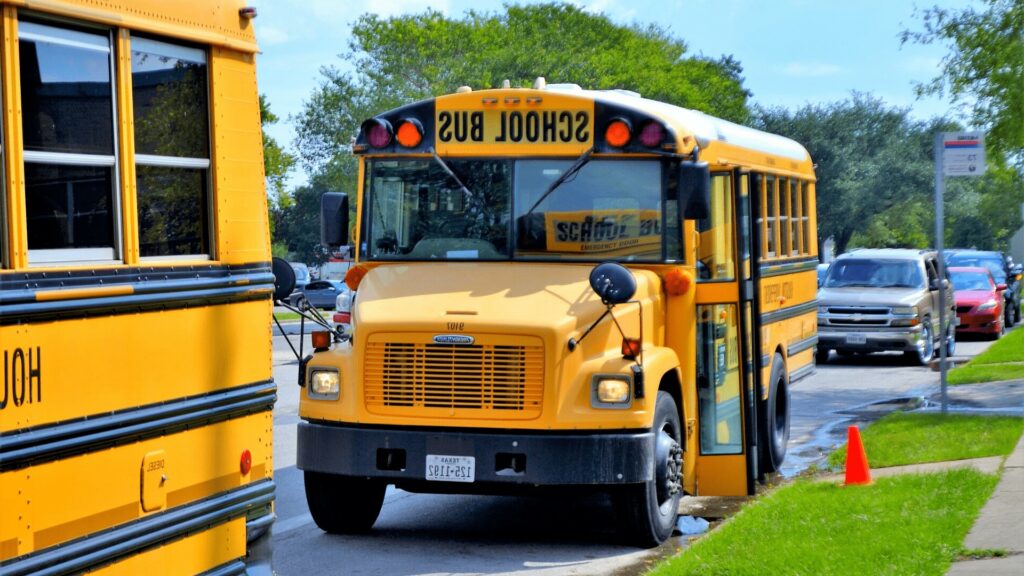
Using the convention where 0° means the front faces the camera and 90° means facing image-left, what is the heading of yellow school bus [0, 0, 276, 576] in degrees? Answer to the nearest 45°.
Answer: approximately 45°

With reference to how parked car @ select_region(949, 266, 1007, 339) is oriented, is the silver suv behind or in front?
in front

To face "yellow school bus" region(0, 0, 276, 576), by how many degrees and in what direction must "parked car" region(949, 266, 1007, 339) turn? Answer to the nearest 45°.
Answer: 0° — it already faces it

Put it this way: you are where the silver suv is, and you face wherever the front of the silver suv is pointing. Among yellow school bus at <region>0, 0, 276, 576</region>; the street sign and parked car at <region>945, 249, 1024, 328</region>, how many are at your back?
1

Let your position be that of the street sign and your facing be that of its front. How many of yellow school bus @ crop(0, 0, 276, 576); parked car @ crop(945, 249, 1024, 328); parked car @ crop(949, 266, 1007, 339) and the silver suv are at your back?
3

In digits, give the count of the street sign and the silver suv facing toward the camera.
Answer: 2

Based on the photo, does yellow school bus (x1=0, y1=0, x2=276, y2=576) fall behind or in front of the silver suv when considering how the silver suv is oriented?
in front

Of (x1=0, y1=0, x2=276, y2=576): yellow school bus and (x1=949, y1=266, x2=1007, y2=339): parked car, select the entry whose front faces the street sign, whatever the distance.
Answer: the parked car

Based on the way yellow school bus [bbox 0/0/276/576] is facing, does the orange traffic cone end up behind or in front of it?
behind

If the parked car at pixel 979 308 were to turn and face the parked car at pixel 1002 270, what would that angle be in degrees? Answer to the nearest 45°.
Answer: approximately 180°
